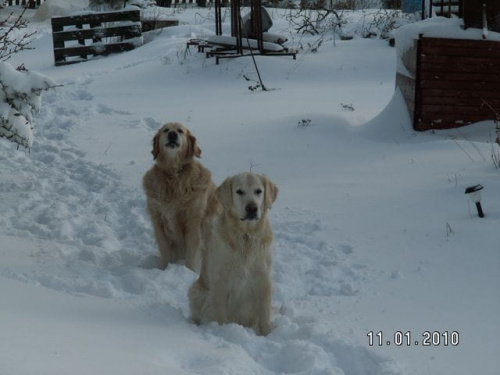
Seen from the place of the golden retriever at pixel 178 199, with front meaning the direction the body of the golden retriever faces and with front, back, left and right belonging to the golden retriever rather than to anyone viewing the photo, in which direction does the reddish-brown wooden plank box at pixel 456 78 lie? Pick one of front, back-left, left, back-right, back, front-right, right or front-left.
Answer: back-left

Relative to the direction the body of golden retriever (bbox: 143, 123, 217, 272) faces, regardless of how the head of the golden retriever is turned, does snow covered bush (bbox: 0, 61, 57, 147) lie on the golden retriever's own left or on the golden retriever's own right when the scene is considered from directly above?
on the golden retriever's own right

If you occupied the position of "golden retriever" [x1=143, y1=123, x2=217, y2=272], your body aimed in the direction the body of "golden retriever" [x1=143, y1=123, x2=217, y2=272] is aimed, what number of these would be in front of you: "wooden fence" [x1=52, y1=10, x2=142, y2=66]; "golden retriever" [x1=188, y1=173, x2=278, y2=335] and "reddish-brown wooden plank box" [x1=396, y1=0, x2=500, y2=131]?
1

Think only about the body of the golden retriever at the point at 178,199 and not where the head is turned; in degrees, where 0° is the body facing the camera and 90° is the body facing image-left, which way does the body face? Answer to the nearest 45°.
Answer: approximately 0°

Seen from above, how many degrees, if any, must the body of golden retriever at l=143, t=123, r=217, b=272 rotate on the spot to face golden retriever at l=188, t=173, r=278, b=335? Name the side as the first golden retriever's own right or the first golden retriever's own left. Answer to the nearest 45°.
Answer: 0° — it already faces it

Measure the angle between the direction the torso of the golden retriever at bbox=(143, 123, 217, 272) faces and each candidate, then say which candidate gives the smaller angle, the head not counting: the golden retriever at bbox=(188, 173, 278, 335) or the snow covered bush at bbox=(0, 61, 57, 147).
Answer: the golden retriever

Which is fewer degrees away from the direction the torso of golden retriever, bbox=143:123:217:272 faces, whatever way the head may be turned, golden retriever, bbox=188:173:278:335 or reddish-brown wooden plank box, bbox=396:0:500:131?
the golden retriever

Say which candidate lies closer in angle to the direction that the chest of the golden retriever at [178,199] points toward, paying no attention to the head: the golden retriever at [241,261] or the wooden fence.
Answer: the golden retriever

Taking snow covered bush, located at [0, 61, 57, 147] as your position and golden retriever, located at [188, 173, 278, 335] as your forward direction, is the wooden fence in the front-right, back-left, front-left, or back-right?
back-left

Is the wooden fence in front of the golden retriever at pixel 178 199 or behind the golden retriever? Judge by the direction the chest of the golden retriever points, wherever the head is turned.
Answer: behind
